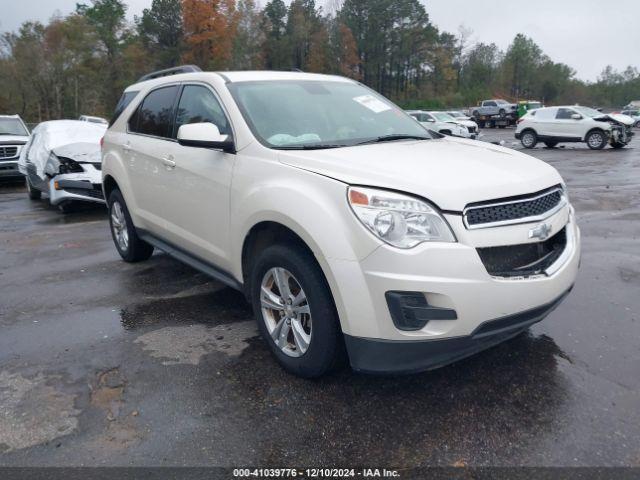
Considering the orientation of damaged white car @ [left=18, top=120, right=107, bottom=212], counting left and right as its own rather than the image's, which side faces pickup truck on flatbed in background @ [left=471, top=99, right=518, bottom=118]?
left

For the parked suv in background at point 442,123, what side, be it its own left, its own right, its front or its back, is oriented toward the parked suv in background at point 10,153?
right

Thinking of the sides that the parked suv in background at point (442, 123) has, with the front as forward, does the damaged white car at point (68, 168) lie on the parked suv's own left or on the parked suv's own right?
on the parked suv's own right

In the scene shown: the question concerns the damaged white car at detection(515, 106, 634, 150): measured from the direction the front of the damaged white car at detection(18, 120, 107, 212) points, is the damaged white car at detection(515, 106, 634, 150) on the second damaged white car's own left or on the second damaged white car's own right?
on the second damaged white car's own left

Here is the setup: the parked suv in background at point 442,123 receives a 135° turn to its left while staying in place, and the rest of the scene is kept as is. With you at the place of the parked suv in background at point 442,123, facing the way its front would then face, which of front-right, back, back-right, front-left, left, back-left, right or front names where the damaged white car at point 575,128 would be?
back-right

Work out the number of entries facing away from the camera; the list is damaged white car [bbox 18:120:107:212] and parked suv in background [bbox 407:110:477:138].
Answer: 0

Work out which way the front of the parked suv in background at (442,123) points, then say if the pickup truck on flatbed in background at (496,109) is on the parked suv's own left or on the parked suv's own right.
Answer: on the parked suv's own left

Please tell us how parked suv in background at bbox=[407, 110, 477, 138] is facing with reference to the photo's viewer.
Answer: facing the viewer and to the right of the viewer

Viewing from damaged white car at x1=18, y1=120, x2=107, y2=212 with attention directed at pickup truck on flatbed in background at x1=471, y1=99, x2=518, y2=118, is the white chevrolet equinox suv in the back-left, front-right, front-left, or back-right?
back-right

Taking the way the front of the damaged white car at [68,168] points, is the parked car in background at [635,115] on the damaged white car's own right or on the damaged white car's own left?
on the damaged white car's own left
